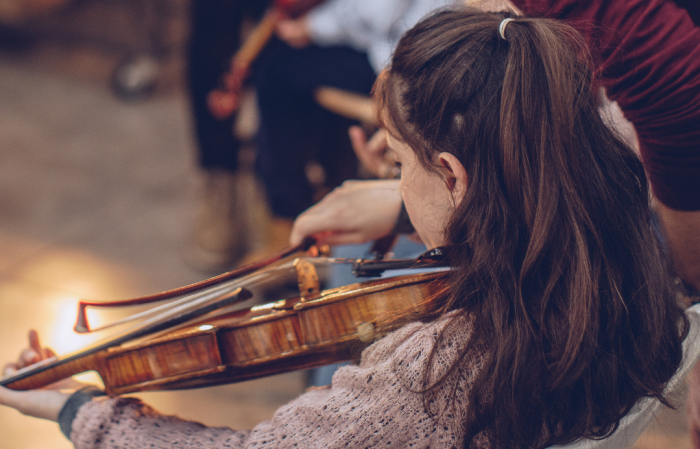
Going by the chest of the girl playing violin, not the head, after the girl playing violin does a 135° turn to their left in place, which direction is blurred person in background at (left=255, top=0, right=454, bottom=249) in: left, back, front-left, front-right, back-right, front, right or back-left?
back

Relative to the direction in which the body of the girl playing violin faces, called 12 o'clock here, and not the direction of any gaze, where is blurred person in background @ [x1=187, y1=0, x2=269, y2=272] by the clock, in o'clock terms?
The blurred person in background is roughly at 1 o'clock from the girl playing violin.

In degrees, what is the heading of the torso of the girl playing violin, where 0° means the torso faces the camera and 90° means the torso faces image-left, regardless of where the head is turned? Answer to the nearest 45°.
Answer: approximately 135°

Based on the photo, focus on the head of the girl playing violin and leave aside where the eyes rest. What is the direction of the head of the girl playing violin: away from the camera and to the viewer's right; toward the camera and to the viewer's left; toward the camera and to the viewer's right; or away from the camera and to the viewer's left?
away from the camera and to the viewer's left
